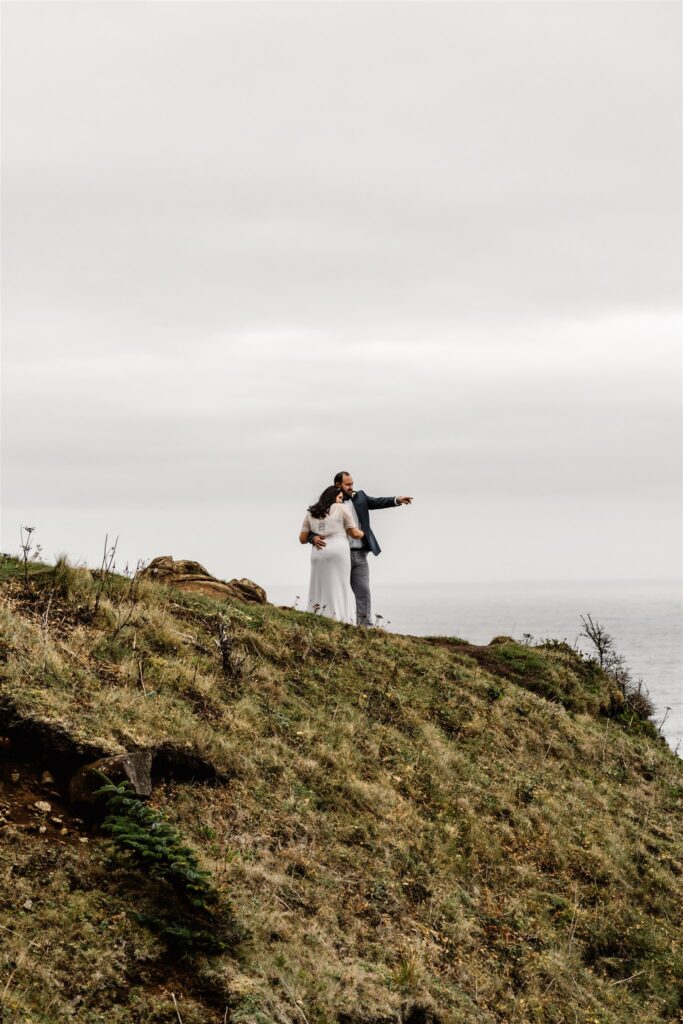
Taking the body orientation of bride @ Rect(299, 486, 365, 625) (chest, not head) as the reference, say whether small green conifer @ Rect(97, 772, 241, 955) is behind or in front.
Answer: behind

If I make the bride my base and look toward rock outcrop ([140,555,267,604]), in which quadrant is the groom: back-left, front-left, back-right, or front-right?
back-right

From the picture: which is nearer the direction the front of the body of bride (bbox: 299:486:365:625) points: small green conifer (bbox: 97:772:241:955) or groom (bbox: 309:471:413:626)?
the groom

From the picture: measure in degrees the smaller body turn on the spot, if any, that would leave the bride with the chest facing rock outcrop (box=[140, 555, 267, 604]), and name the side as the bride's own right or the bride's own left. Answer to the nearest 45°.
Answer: approximately 135° to the bride's own left

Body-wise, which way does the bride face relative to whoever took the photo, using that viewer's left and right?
facing away from the viewer and to the right of the viewer
